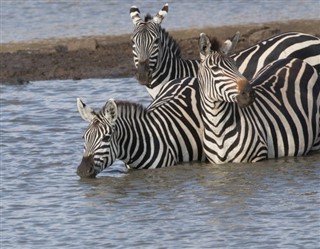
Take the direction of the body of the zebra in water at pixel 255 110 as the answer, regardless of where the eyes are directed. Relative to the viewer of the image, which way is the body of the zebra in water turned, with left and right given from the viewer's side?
facing the viewer and to the left of the viewer

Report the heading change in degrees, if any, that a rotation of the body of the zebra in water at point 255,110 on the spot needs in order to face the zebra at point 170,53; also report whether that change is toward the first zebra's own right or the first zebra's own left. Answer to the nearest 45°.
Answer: approximately 90° to the first zebra's own right
